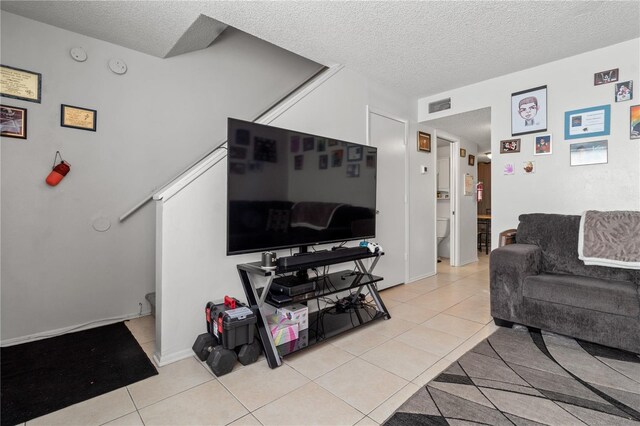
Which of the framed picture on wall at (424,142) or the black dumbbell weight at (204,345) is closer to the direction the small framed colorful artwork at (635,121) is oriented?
the black dumbbell weight

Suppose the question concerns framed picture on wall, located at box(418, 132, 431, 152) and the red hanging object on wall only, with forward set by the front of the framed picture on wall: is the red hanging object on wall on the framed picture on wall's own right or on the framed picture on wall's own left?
on the framed picture on wall's own right

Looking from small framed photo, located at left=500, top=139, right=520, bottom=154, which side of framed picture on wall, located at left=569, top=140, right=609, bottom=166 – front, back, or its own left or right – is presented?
right

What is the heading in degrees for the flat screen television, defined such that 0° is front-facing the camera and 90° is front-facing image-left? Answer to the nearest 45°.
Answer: approximately 315°

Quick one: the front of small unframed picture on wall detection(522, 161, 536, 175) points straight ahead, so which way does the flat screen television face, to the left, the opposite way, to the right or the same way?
to the left
